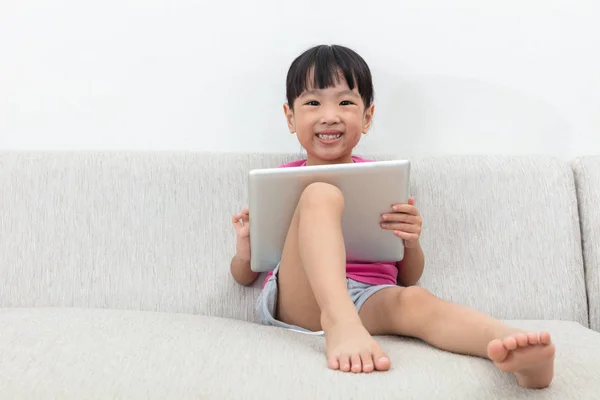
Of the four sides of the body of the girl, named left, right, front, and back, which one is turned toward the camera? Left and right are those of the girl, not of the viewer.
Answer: front

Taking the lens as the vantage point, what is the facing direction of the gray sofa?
facing the viewer
